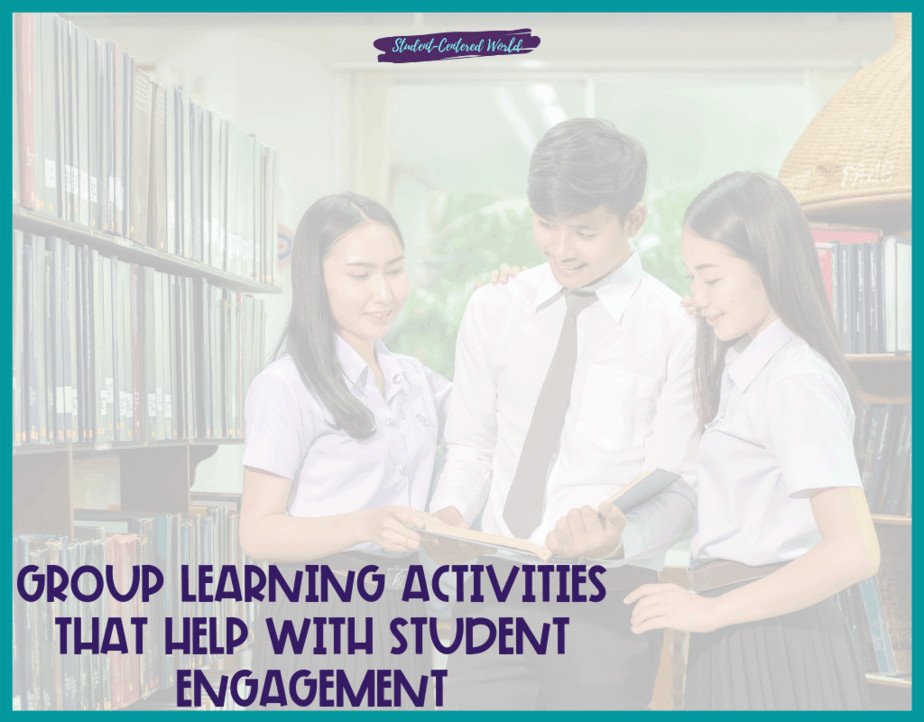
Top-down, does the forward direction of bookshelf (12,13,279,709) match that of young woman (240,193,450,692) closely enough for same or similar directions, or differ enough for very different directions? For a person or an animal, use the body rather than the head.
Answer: same or similar directions

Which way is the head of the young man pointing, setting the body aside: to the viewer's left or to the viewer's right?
to the viewer's left

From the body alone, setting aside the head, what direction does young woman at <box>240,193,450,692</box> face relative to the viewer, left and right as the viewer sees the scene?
facing the viewer and to the right of the viewer

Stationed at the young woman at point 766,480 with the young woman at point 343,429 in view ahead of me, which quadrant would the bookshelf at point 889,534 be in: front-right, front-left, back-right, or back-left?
back-right

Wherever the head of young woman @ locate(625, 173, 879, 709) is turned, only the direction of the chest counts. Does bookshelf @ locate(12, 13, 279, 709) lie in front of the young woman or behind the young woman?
in front

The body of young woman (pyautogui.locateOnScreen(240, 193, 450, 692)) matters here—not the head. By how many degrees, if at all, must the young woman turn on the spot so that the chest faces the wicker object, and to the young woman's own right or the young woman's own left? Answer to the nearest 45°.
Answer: approximately 45° to the young woman's own left

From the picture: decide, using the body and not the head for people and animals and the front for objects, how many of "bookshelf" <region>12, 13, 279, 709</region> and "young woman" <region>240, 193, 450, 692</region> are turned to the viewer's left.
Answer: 0

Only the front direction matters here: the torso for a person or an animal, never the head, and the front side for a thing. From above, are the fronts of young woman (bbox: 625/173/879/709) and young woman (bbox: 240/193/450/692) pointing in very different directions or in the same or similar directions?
very different directions

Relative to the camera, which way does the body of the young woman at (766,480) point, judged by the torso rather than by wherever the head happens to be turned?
to the viewer's left

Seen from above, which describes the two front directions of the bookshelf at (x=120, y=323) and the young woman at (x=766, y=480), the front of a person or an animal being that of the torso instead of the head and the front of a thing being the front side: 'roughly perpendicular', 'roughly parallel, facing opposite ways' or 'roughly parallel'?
roughly parallel, facing opposite ways

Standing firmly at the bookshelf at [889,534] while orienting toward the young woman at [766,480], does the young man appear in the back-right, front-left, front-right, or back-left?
front-right

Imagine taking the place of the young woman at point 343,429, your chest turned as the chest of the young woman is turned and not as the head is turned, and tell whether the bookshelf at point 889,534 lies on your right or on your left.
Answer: on your left
